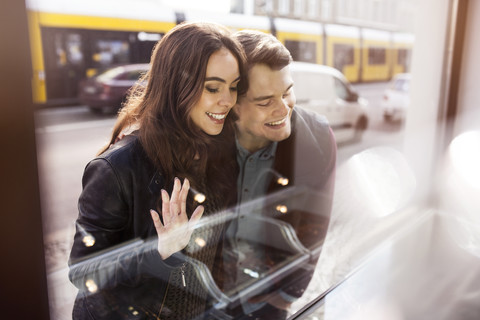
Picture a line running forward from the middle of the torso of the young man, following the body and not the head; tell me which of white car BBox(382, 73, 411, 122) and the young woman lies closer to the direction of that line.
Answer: the young woman

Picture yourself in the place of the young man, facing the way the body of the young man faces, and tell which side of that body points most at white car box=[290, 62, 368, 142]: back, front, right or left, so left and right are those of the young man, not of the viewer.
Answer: back

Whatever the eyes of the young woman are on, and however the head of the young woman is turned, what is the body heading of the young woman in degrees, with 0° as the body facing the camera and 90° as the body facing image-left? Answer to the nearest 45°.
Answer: approximately 315°

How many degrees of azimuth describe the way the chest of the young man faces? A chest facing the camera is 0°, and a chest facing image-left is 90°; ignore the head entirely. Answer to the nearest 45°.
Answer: approximately 0°
